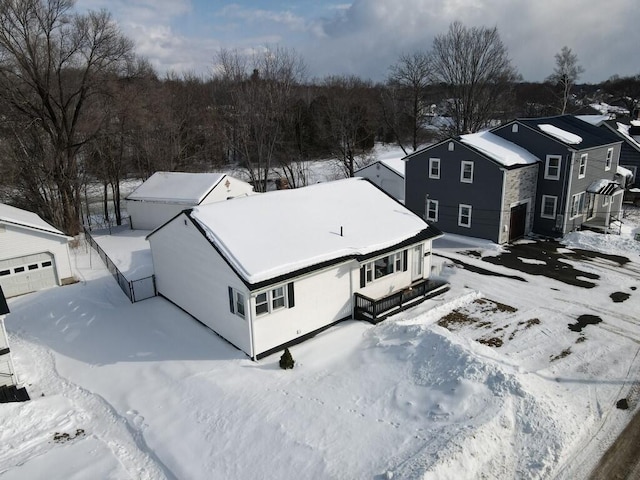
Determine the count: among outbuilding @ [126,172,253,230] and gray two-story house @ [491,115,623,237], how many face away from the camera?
0

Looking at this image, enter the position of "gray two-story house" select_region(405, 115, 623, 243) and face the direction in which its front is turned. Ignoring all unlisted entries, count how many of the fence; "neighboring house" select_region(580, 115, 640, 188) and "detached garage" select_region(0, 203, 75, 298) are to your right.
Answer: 2

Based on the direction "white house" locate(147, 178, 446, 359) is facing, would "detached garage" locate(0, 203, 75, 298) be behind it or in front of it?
behind

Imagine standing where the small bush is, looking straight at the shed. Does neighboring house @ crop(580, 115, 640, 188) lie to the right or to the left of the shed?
right

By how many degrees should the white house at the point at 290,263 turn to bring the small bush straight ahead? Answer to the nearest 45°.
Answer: approximately 45° to its right

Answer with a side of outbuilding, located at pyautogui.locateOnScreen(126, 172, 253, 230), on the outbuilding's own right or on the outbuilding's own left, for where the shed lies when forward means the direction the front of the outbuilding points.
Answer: on the outbuilding's own left

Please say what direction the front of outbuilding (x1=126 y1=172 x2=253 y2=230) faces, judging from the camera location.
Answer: facing the viewer and to the right of the viewer

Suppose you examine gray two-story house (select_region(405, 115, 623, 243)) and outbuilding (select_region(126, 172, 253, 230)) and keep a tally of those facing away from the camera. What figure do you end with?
0

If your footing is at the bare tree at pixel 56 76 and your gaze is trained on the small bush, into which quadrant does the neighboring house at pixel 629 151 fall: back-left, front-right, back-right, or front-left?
front-left

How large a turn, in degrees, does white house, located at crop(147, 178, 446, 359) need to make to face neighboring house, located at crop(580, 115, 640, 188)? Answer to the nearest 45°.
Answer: approximately 90° to its left

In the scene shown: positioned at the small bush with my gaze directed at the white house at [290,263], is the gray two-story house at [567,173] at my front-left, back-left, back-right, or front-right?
front-right

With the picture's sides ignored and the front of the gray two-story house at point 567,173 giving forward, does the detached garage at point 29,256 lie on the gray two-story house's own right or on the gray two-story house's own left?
on the gray two-story house's own right

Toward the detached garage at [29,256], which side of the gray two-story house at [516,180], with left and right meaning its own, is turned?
right

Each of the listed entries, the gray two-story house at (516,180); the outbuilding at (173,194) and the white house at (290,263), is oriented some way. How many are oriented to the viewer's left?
0
